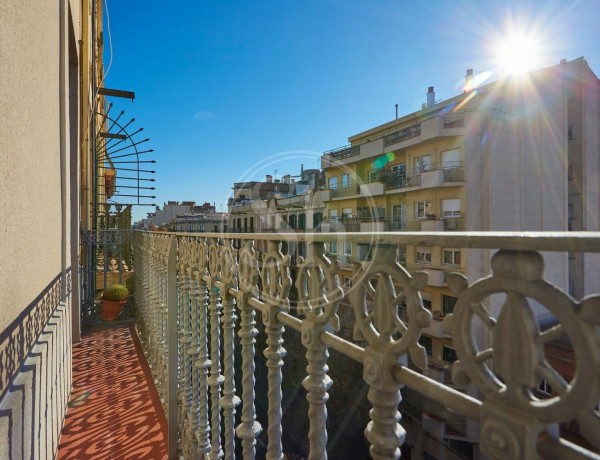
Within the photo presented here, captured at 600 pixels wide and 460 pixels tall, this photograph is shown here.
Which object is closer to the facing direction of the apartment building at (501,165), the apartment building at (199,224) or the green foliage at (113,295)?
the green foliage

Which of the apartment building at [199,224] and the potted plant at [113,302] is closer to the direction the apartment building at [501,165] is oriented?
the potted plant

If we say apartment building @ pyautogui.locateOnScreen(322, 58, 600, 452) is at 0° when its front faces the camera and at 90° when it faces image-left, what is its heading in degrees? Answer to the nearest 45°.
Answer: approximately 45°
